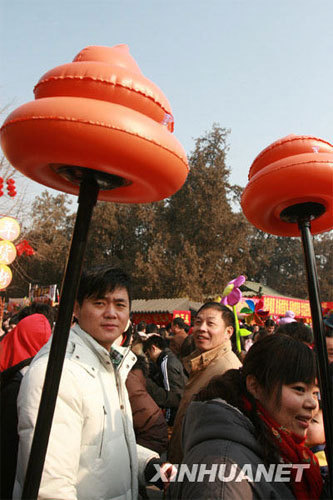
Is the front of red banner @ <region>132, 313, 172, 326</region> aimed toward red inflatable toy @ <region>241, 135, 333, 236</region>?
yes

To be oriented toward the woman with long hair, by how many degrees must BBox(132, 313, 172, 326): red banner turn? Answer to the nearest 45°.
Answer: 0° — it already faces them

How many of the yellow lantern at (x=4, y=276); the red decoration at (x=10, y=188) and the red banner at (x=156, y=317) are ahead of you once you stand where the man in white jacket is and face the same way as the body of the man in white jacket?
0

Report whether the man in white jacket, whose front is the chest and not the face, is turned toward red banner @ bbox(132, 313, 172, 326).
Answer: no

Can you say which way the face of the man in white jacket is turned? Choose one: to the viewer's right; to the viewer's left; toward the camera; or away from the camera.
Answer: toward the camera

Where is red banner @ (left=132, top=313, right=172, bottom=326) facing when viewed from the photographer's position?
facing the viewer

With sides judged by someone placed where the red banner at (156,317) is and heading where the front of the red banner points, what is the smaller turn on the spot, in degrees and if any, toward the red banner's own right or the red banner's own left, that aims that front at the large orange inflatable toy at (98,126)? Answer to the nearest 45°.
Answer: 0° — it already faces it

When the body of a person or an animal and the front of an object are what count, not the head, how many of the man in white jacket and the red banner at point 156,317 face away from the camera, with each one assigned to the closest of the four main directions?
0

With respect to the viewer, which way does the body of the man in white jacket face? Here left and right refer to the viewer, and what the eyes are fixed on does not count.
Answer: facing the viewer and to the right of the viewer

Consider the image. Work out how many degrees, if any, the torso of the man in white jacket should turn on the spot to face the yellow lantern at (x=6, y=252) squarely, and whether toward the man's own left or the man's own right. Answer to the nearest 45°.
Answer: approximately 135° to the man's own left

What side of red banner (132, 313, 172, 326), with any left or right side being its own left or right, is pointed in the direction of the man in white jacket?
front
